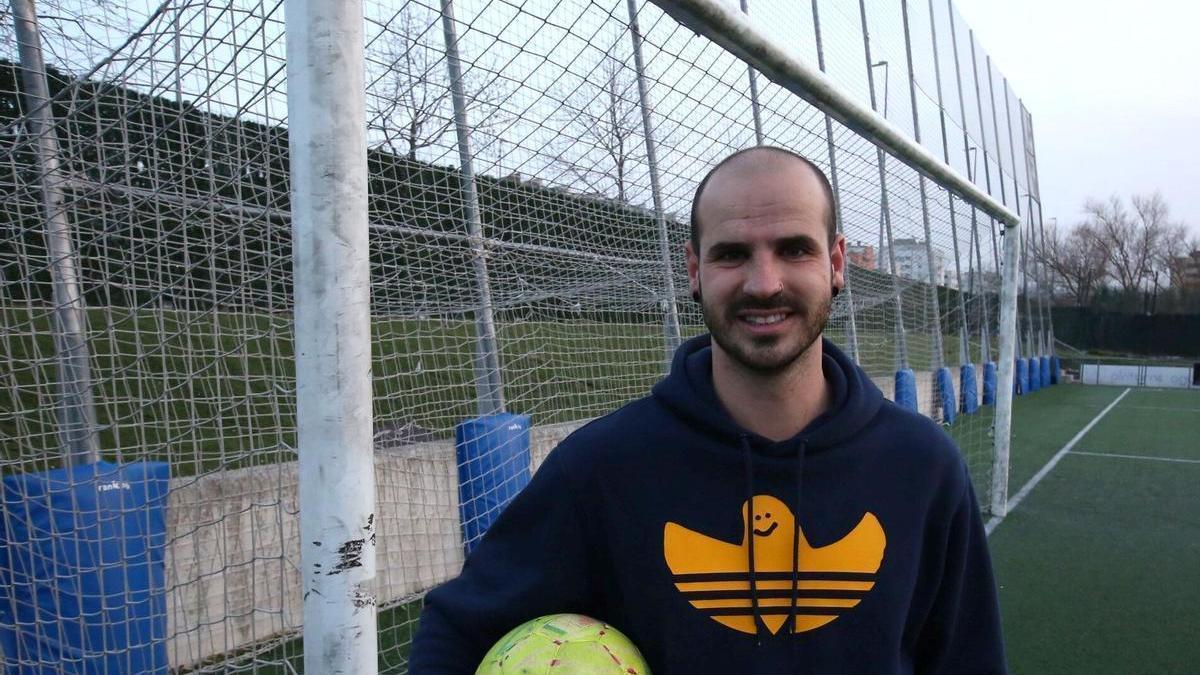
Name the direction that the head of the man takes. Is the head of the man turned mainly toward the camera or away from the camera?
toward the camera

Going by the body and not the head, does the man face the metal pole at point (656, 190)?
no

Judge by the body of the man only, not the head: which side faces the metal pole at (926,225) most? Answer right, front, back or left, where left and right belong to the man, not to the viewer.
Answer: back

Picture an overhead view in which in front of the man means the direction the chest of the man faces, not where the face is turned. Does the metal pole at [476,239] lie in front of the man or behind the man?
behind

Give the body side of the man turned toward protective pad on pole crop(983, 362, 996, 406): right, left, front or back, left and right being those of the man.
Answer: back

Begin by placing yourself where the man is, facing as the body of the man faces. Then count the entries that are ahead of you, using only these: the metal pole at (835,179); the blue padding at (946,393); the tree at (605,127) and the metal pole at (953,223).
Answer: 0

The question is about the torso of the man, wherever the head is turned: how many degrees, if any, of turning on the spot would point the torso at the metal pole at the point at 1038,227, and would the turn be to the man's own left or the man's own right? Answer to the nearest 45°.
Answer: approximately 135° to the man's own left

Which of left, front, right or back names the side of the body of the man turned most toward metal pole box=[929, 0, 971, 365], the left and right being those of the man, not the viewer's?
back

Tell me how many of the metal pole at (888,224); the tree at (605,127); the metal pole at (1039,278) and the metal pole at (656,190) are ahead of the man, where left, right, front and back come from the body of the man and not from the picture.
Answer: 0

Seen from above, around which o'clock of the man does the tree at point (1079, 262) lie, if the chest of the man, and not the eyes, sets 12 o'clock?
The tree is roughly at 7 o'clock from the man.

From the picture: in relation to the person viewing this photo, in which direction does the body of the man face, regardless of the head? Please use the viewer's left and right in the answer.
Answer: facing the viewer

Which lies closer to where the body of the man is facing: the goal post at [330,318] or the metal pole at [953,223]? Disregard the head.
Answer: the goal post

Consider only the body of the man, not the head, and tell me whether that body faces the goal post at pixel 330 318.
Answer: no

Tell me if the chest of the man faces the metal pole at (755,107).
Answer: no
